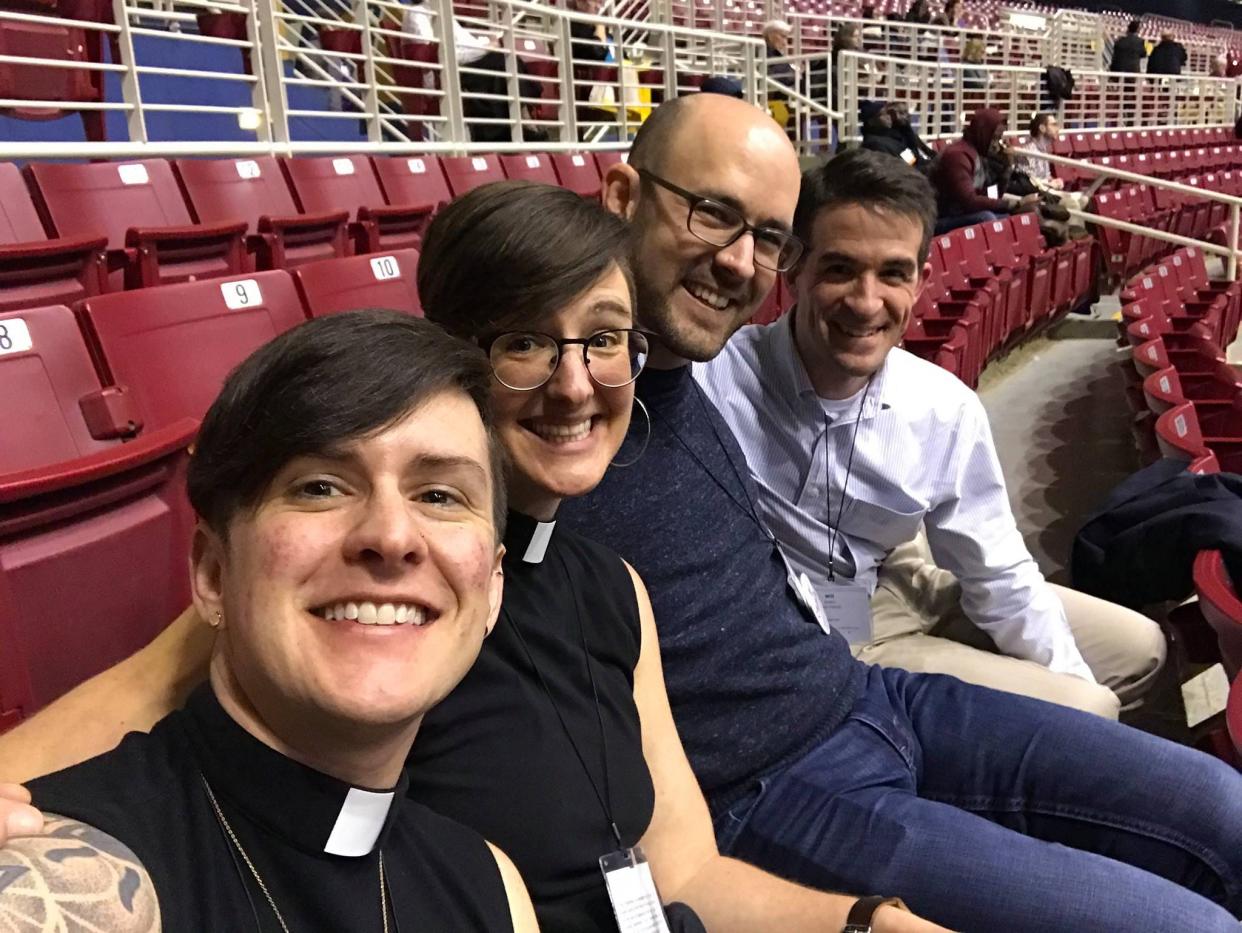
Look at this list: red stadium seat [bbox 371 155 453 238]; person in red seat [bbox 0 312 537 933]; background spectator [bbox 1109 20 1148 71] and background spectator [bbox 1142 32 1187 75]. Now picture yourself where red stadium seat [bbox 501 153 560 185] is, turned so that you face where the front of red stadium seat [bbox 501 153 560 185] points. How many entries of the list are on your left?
2

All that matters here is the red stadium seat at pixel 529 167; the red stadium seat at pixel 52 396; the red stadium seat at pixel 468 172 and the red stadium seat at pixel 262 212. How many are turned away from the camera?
0

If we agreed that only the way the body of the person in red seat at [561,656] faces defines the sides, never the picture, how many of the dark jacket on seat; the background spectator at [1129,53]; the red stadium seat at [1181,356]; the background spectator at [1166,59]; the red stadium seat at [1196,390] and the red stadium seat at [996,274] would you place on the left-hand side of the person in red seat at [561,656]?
6

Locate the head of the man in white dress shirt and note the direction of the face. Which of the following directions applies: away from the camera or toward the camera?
toward the camera

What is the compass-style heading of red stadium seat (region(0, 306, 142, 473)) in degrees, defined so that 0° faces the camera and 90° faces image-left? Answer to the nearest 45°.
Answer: approximately 315°

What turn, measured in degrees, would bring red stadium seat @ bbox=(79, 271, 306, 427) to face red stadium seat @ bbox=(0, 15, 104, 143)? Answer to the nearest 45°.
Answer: approximately 135° to its left

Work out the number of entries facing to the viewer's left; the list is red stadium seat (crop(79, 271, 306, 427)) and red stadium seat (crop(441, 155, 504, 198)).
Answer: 0

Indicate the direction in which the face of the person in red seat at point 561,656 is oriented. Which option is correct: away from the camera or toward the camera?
toward the camera

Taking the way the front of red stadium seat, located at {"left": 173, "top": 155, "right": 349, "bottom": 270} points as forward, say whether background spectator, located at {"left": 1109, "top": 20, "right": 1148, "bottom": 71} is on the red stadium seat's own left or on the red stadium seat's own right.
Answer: on the red stadium seat's own left

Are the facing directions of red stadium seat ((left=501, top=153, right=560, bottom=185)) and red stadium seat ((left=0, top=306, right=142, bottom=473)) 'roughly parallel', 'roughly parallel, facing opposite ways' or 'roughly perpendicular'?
roughly parallel

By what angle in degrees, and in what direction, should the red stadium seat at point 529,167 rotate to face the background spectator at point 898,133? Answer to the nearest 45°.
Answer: approximately 90° to its left

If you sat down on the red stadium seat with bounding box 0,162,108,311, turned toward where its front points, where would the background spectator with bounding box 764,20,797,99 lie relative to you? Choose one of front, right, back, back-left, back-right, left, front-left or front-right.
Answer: left

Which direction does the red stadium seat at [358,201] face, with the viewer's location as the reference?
facing the viewer and to the right of the viewer
